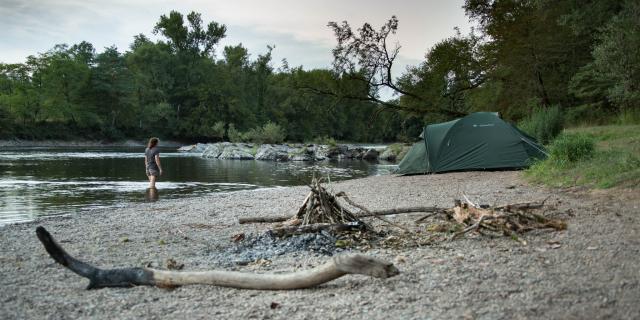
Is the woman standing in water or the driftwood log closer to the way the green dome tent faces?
the woman standing in water

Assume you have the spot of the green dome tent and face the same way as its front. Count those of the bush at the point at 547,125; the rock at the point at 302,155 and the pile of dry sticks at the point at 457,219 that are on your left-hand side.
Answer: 1

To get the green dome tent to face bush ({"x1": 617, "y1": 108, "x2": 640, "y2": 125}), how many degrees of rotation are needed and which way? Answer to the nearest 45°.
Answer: approximately 135° to its right

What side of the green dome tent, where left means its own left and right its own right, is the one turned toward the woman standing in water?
front

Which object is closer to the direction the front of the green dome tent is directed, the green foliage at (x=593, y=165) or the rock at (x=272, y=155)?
the rock

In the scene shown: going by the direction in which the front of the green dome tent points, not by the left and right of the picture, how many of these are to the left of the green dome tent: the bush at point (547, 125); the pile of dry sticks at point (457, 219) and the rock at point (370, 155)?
1

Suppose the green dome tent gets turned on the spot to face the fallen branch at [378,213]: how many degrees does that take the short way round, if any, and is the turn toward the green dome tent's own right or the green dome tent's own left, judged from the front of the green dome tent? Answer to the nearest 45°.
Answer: approximately 90° to the green dome tent's own left

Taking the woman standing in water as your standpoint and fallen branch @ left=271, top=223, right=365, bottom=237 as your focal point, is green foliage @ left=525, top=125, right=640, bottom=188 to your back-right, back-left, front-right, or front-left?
front-left

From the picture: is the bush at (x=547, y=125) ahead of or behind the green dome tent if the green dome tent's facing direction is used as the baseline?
behind

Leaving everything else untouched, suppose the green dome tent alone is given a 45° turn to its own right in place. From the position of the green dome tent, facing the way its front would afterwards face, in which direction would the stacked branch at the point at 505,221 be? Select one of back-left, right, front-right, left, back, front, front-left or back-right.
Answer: back-left

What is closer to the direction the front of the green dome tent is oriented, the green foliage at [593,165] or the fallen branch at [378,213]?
the fallen branch

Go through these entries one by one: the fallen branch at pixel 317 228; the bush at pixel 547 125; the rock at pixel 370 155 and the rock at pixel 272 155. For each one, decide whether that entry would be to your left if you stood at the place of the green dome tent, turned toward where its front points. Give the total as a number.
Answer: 1

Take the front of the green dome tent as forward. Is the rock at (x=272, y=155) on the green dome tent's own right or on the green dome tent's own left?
on the green dome tent's own right

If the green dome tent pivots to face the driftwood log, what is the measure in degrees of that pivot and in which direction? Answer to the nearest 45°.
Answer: approximately 90° to its left

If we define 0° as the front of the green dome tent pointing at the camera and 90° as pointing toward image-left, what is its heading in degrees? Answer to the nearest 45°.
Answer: approximately 90°

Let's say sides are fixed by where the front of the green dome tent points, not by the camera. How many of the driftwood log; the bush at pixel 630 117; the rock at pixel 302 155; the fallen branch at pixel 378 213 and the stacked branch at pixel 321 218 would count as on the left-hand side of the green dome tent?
3

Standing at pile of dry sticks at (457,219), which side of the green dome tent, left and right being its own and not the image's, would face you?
left

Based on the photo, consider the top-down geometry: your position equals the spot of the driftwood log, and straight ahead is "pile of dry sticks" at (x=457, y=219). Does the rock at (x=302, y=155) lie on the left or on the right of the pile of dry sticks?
left
